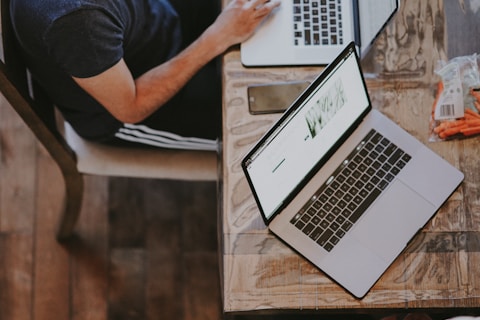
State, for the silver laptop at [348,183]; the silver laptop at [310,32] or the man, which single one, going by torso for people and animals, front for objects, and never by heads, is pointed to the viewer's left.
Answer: the silver laptop at [310,32]

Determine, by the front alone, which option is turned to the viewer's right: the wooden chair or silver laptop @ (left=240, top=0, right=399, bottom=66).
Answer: the wooden chair

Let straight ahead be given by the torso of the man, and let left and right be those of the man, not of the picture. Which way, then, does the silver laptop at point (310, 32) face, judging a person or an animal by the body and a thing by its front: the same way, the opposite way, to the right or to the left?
the opposite way

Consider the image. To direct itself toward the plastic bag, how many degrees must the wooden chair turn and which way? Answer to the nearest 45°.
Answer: approximately 45° to its right

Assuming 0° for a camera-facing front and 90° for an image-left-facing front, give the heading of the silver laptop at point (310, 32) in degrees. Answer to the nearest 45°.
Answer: approximately 90°

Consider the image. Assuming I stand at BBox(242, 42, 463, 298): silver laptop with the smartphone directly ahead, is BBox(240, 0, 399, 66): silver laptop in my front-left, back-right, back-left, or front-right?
front-right

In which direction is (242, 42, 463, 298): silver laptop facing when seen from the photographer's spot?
facing the viewer and to the right of the viewer

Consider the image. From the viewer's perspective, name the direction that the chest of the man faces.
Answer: to the viewer's right

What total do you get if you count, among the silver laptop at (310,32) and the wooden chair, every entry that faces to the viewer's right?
1

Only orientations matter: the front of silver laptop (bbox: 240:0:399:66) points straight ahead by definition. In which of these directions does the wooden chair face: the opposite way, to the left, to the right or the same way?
the opposite way

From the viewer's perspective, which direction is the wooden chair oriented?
to the viewer's right
